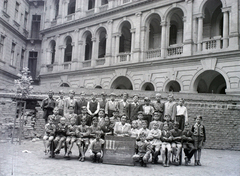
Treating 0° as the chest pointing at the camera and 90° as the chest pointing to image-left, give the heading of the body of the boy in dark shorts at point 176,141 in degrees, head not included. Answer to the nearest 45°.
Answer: approximately 0°

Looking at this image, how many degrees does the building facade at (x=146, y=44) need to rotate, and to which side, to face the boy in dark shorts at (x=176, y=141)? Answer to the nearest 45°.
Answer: approximately 45° to its left

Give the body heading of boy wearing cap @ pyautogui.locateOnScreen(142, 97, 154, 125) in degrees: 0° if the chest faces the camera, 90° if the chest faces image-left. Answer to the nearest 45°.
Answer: approximately 0°

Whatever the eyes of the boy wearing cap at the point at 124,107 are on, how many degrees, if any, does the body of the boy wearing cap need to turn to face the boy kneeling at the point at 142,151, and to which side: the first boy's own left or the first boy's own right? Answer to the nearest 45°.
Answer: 0° — they already face them
